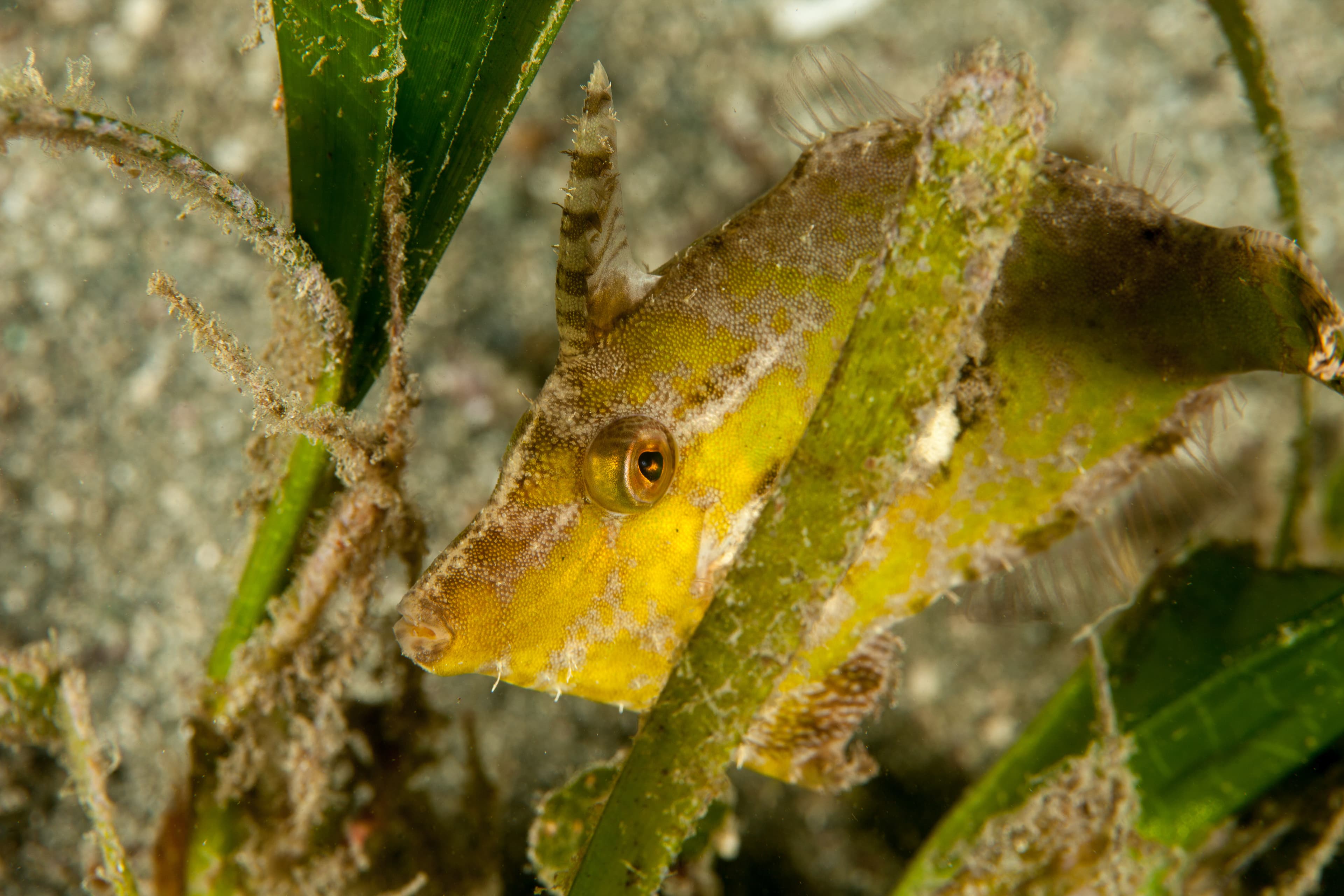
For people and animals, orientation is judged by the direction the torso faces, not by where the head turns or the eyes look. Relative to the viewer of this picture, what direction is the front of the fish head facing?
facing to the left of the viewer
